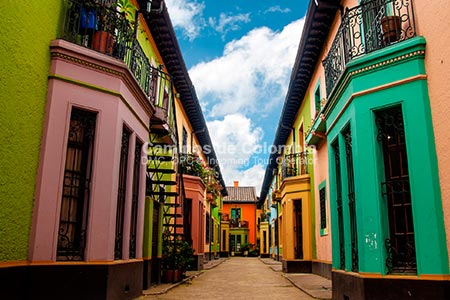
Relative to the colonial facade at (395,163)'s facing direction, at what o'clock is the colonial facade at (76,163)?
the colonial facade at (76,163) is roughly at 1 o'clock from the colonial facade at (395,163).

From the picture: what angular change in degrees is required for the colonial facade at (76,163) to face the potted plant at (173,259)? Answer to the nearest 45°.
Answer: approximately 90° to its left

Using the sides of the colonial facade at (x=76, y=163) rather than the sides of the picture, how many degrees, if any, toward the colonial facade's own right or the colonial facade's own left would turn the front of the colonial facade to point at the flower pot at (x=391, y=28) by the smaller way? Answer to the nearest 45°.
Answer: approximately 45° to the colonial facade's own left

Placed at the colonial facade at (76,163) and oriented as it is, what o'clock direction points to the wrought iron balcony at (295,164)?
The wrought iron balcony is roughly at 9 o'clock from the colonial facade.

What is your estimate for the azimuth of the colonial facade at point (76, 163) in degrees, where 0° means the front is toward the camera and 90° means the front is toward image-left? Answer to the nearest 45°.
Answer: approximately 315°

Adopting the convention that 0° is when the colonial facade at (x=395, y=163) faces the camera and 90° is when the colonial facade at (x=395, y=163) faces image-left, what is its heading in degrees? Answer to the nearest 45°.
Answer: approximately 45°

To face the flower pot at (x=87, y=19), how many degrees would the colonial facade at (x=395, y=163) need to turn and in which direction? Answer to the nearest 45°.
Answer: approximately 45° to its right
